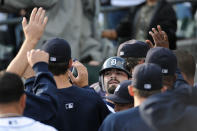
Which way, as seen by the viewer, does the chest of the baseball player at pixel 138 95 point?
away from the camera
